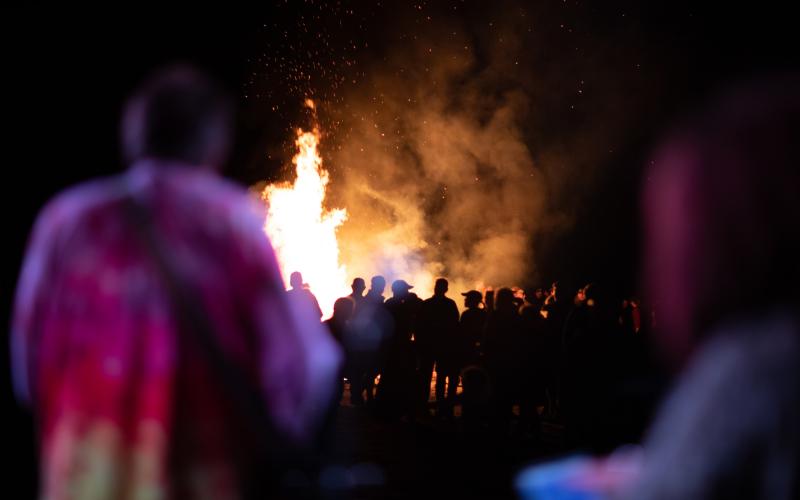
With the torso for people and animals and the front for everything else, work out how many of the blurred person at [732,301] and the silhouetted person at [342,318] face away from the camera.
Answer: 2

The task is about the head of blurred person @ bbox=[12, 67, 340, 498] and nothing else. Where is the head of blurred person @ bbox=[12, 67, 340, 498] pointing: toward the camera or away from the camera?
away from the camera

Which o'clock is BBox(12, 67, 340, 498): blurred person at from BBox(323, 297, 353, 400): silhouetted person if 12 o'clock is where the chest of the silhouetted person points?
The blurred person is roughly at 6 o'clock from the silhouetted person.

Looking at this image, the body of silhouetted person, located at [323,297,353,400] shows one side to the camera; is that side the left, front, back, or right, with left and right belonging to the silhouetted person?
back

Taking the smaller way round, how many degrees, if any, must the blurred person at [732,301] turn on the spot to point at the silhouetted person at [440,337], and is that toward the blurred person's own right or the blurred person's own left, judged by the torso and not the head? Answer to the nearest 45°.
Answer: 0° — they already face them

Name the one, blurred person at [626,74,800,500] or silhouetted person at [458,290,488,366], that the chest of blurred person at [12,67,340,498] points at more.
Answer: the silhouetted person

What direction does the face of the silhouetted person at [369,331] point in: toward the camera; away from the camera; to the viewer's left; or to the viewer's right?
away from the camera

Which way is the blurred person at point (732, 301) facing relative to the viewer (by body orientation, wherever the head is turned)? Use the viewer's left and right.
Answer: facing away from the viewer

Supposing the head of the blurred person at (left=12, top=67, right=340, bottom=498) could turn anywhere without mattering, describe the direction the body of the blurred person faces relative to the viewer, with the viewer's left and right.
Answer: facing away from the viewer

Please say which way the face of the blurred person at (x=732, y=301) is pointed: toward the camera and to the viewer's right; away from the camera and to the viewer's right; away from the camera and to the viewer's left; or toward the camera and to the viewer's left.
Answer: away from the camera and to the viewer's left
